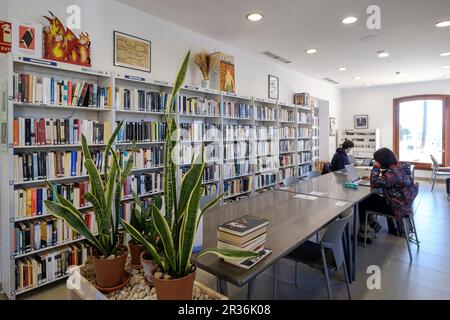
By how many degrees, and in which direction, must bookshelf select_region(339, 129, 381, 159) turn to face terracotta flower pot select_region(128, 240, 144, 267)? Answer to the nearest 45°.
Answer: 0° — it already faces it

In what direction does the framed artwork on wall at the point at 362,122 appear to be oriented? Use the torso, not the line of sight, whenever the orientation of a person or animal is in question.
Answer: toward the camera

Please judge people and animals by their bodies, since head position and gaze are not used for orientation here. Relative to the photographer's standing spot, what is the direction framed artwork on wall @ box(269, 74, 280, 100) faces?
facing the viewer and to the right of the viewer

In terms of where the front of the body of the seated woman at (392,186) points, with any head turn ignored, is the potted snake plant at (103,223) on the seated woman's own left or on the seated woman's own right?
on the seated woman's own left

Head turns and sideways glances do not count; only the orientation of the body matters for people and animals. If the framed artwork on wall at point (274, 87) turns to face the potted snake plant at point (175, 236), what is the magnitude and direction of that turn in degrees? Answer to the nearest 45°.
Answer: approximately 45° to its right

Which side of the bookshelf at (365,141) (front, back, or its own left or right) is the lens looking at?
front

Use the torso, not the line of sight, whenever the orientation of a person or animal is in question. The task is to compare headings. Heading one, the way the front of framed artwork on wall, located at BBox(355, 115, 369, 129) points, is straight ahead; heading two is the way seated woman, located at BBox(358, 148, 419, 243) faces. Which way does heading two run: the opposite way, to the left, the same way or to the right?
to the right

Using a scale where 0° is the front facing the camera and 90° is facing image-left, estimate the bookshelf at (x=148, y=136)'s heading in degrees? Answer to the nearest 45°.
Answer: approximately 315°

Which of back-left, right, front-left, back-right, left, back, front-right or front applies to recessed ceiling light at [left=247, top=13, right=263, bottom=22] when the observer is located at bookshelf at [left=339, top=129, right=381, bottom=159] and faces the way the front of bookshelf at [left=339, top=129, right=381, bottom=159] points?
front

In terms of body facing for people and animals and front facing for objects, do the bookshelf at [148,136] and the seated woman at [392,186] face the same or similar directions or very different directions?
very different directions

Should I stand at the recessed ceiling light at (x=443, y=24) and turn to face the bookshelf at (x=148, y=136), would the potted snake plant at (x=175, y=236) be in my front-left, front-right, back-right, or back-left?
front-left

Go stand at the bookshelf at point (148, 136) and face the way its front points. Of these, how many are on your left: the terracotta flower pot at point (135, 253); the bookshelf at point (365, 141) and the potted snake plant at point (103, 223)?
1

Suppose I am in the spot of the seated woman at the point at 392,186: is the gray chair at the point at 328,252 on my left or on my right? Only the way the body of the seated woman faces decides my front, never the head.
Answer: on my left

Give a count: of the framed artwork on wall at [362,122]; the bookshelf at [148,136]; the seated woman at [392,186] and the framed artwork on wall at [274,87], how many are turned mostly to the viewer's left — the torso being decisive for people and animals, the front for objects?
1

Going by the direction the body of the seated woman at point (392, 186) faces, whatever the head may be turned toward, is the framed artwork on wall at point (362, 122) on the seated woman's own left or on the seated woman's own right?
on the seated woman's own right

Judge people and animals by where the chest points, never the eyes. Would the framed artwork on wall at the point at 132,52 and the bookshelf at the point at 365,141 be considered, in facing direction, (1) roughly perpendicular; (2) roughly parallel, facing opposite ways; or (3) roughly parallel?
roughly perpendicular

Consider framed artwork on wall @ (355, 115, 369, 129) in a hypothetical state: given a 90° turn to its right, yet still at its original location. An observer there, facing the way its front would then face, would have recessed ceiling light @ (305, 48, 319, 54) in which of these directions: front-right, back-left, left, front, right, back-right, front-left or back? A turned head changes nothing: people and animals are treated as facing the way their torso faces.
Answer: left

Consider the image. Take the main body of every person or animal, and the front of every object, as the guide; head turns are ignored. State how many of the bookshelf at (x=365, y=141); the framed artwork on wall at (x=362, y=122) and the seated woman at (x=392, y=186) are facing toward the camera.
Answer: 2

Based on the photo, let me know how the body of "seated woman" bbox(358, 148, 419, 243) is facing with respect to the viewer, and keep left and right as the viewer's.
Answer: facing to the left of the viewer
